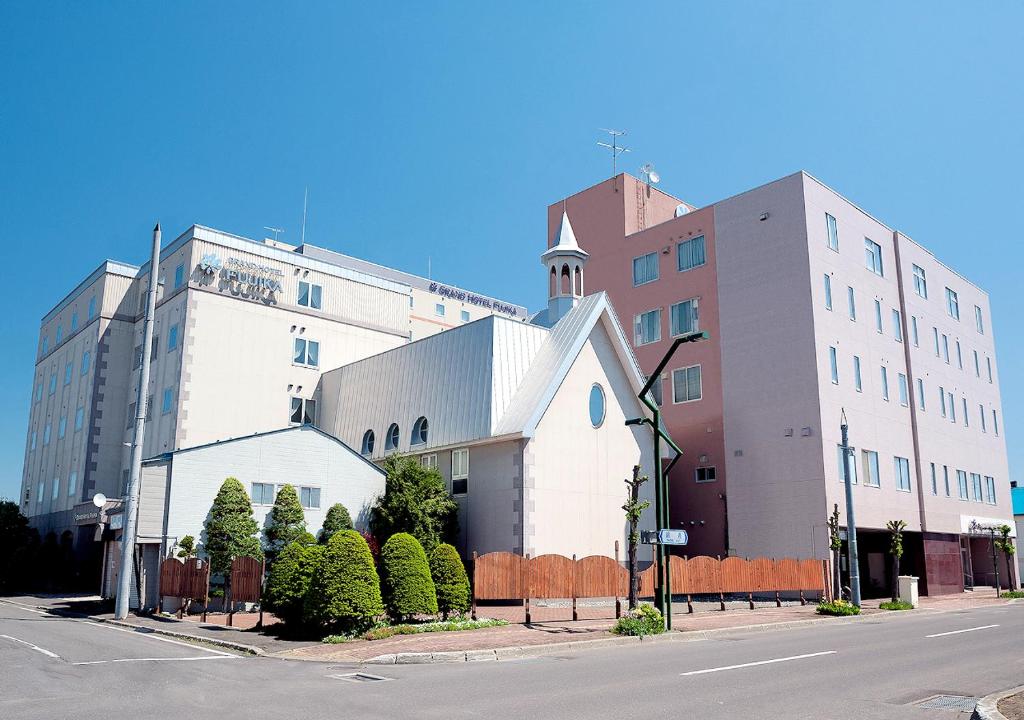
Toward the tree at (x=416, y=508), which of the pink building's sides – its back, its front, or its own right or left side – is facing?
right

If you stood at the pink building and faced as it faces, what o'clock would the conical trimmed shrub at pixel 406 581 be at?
The conical trimmed shrub is roughly at 2 o'clock from the pink building.

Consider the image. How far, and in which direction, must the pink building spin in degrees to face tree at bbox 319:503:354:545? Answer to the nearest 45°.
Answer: approximately 90° to its right

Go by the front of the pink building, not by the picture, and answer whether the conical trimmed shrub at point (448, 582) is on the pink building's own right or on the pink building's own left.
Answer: on the pink building's own right

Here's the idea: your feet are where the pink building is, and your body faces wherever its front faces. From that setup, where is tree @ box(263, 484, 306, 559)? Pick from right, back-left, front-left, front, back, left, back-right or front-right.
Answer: right

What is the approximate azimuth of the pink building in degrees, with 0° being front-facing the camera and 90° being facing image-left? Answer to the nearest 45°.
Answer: approximately 315°

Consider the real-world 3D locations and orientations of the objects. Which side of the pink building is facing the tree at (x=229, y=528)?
right

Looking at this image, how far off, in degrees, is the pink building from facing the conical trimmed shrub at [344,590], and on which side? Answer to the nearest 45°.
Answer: approximately 45° to its right

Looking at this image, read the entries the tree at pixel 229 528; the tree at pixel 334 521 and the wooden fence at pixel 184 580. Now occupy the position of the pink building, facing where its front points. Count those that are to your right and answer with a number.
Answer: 3

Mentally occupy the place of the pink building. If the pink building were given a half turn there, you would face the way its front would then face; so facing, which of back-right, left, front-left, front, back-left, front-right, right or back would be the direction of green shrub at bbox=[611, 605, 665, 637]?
back-left

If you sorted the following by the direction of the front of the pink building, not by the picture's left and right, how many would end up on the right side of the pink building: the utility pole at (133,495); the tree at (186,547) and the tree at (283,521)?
3

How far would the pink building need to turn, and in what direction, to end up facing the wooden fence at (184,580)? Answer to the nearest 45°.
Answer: approximately 90° to its right

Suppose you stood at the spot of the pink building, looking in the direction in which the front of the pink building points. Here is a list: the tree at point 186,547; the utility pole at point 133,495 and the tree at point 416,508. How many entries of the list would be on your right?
3

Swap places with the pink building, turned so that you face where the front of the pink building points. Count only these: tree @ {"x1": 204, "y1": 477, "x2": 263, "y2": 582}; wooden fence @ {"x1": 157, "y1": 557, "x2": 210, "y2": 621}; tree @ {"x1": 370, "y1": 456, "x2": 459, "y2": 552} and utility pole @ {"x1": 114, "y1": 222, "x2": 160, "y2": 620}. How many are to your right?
4

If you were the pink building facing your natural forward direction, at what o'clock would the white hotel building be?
The white hotel building is roughly at 4 o'clock from the pink building.
